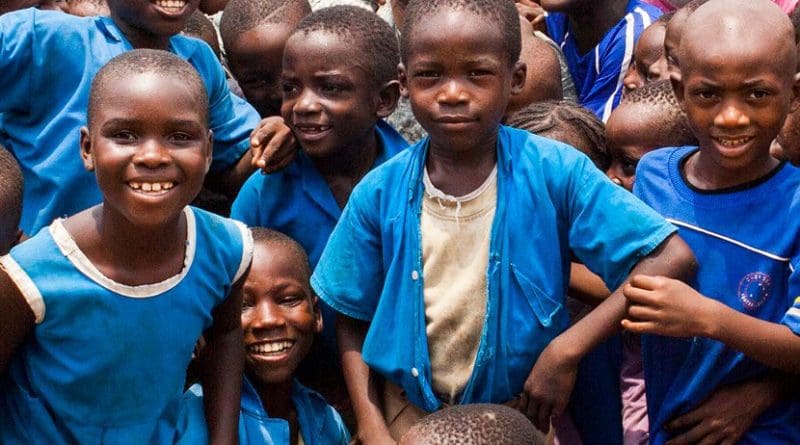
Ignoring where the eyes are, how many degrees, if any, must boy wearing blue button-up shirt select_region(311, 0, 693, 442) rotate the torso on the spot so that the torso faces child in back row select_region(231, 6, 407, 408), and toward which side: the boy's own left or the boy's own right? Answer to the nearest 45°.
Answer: approximately 135° to the boy's own right

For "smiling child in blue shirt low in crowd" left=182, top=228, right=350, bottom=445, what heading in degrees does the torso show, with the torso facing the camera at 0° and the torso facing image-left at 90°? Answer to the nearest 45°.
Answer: approximately 0°

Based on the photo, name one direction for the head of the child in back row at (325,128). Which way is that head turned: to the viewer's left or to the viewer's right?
to the viewer's left

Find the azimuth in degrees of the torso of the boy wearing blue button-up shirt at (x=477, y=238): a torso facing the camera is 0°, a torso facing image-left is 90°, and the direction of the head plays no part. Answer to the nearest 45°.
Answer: approximately 0°

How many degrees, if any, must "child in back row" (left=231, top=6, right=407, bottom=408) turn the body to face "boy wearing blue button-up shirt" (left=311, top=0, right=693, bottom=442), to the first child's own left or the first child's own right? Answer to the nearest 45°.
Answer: approximately 90° to the first child's own left

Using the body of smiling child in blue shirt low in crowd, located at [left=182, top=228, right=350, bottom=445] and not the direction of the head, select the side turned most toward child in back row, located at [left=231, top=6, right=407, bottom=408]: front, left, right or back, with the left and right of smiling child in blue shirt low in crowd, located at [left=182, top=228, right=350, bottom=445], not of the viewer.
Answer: back

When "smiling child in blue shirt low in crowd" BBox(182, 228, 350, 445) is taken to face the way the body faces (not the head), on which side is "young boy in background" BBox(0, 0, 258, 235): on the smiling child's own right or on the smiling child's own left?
on the smiling child's own right

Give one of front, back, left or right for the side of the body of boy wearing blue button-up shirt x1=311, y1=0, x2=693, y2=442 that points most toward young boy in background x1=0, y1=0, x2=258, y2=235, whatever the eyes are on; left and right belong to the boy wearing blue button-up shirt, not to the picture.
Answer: right

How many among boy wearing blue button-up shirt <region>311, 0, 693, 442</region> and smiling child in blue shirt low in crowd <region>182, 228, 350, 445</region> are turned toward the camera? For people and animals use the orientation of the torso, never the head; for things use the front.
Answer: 2

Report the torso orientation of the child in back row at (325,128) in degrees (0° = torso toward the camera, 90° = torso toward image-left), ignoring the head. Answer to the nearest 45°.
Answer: approximately 45°
